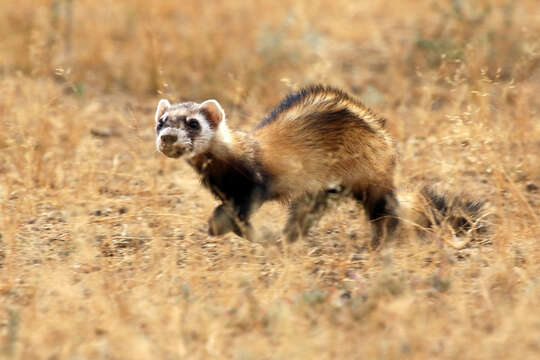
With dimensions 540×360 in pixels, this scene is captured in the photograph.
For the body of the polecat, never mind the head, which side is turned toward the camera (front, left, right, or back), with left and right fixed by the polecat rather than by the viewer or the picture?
left
